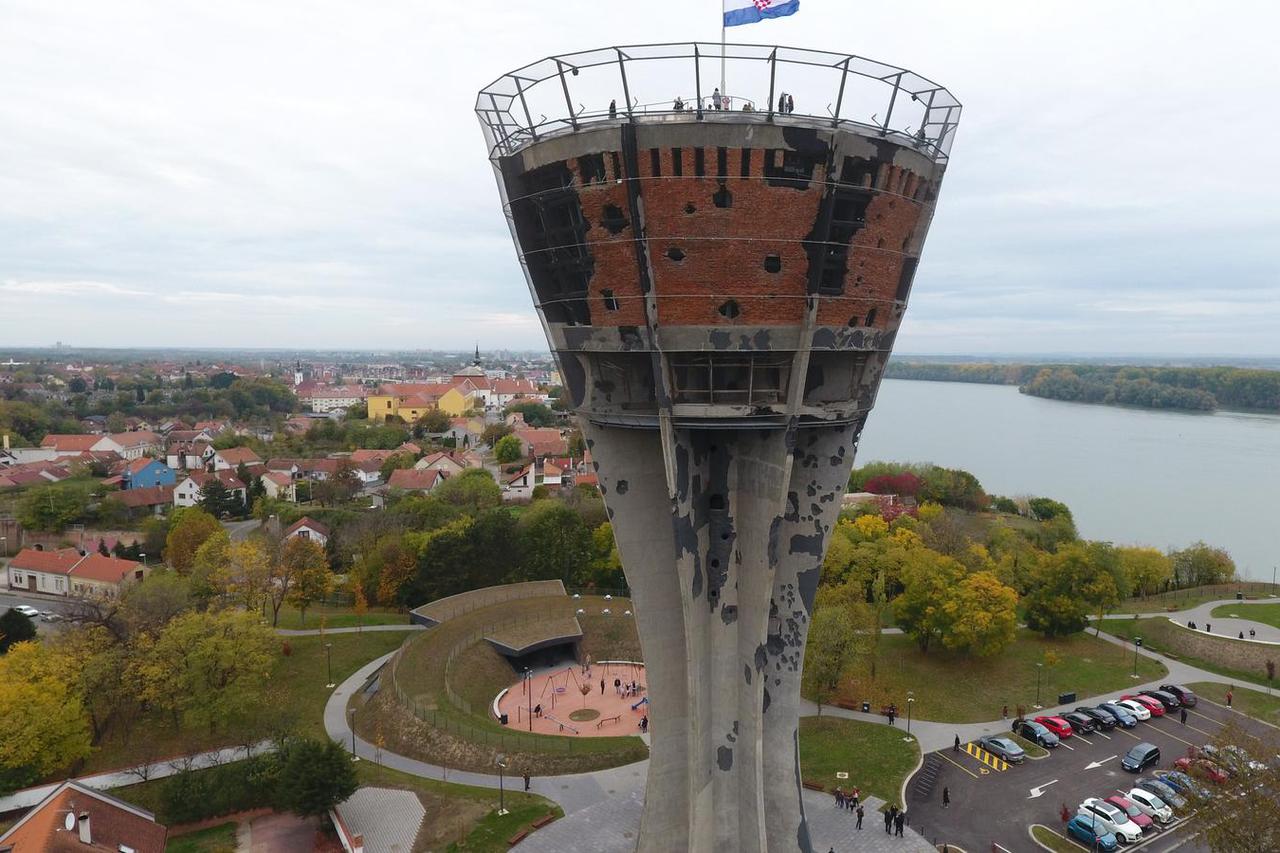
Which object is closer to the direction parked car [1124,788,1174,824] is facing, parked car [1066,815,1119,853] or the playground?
the parked car

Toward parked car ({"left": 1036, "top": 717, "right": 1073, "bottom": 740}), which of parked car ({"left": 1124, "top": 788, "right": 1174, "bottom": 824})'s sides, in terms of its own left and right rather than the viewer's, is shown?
back

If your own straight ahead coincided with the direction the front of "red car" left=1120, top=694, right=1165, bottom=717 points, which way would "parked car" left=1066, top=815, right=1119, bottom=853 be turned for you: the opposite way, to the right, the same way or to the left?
the opposite way

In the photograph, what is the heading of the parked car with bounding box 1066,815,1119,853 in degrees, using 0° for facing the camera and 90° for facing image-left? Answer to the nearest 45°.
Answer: approximately 315°

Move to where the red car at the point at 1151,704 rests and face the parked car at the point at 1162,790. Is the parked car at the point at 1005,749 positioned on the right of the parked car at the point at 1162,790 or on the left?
right

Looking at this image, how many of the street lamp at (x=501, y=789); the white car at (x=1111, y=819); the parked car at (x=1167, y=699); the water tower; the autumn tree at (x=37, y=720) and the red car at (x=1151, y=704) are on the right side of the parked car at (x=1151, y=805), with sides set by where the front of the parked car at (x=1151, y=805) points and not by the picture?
4

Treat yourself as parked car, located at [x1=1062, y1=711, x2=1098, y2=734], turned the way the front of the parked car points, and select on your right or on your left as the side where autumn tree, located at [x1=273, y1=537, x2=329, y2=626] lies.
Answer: on your left

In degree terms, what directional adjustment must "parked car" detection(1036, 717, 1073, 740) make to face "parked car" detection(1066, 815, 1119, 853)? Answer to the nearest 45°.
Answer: approximately 135° to its left
